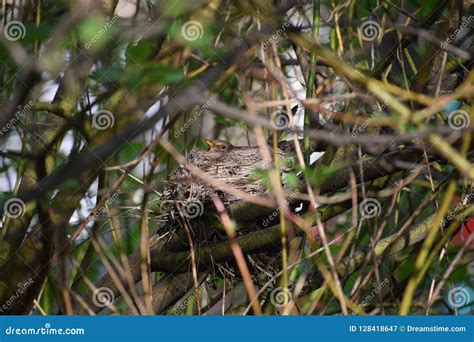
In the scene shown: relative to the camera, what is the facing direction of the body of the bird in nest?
to the viewer's left
